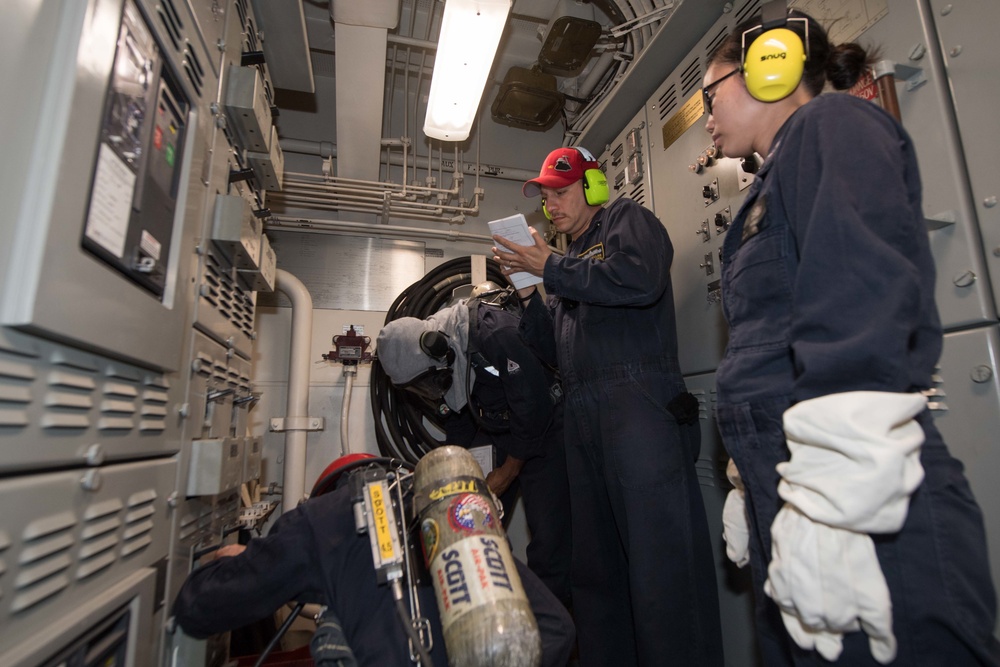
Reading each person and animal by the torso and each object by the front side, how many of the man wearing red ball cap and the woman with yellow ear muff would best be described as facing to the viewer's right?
0

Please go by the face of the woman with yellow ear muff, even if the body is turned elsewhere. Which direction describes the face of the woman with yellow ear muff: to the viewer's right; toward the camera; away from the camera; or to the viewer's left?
to the viewer's left

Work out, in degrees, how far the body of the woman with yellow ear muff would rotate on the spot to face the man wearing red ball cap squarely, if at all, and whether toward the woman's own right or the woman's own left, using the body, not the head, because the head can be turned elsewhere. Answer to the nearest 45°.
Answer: approximately 45° to the woman's own right

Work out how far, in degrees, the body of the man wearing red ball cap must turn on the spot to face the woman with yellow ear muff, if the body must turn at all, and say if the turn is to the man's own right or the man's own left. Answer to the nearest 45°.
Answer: approximately 45° to the man's own left

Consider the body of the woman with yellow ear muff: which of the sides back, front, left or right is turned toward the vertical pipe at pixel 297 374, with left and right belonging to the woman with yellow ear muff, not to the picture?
front

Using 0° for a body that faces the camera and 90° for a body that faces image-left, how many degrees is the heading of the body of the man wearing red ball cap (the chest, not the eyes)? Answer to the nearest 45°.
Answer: approximately 45°

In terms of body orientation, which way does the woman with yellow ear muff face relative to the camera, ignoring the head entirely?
to the viewer's left
